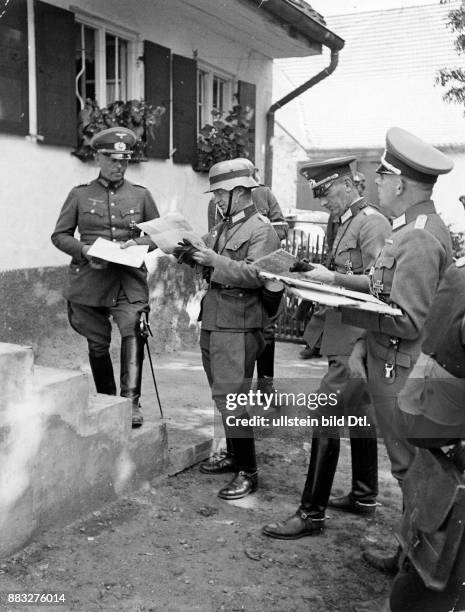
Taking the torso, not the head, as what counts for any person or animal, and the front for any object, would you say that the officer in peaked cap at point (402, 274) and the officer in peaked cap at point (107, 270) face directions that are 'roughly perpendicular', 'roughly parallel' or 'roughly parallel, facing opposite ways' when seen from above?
roughly perpendicular

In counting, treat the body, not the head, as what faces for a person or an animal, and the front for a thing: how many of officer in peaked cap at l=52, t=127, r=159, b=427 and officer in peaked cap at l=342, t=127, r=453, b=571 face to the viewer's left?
1

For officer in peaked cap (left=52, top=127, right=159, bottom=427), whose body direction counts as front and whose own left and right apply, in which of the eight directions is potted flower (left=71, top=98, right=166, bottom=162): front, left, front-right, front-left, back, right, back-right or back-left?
back

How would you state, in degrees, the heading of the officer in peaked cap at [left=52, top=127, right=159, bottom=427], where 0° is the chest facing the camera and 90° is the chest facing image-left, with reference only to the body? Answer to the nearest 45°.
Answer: approximately 0°

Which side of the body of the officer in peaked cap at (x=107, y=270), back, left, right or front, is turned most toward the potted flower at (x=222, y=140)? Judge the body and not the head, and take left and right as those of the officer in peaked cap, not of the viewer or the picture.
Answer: back

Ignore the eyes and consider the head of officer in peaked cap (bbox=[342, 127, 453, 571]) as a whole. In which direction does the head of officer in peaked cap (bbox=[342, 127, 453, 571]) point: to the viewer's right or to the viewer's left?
to the viewer's left

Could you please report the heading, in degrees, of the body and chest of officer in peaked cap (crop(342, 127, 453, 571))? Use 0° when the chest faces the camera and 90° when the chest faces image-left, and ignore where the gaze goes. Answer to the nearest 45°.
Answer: approximately 90°
